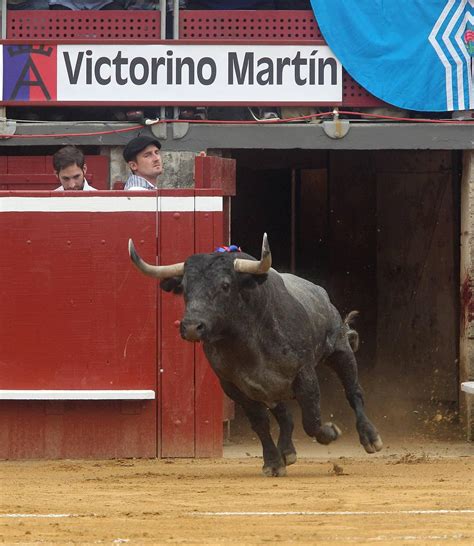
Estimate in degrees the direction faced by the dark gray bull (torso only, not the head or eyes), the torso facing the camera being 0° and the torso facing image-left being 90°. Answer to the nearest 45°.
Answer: approximately 45°

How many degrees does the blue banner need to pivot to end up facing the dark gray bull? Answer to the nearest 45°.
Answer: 0° — it already faces it

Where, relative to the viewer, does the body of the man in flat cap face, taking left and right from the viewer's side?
facing the viewer and to the right of the viewer

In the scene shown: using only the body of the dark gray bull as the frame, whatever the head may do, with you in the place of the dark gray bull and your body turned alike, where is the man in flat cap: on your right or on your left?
on your right

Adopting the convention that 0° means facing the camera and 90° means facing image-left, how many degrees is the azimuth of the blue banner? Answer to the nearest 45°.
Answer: approximately 0°

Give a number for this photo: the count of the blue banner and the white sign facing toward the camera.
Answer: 2

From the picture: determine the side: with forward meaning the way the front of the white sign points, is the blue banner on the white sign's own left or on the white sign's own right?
on the white sign's own left

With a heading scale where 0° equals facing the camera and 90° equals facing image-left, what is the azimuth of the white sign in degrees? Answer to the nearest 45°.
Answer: approximately 0°
